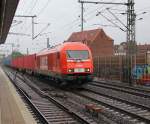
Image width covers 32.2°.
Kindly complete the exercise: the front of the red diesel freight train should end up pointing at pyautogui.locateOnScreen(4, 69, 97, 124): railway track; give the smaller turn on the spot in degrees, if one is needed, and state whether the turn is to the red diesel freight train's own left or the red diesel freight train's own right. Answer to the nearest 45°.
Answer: approximately 45° to the red diesel freight train's own right

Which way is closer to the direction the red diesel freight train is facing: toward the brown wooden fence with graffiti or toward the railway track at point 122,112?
the railway track

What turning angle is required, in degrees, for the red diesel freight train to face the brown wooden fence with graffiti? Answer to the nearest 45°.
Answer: approximately 90° to its left

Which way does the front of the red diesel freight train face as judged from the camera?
facing the viewer and to the right of the viewer

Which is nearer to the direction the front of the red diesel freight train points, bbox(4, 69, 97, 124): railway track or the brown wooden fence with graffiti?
the railway track
